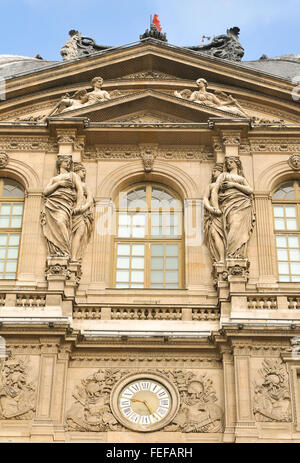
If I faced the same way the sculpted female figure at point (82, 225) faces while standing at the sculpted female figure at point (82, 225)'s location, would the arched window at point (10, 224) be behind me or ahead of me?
behind

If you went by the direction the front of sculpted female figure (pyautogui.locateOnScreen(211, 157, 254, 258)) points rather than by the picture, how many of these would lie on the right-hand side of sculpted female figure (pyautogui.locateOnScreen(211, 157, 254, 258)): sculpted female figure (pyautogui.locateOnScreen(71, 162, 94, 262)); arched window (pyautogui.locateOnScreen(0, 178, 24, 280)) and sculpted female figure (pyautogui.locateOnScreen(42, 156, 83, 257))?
3

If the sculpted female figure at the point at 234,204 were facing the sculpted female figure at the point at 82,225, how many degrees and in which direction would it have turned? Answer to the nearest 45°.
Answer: approximately 90° to its right

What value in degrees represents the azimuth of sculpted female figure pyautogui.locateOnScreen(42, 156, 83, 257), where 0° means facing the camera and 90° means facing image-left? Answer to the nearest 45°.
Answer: approximately 0°

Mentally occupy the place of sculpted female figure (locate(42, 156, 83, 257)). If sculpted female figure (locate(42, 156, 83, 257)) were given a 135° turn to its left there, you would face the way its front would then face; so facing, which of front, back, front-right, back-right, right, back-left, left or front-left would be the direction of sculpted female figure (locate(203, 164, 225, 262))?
front-right

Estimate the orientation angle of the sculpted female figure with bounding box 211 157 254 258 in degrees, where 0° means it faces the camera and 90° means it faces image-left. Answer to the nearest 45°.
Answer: approximately 0°

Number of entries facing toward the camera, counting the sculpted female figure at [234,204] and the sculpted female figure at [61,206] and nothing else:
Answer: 2
